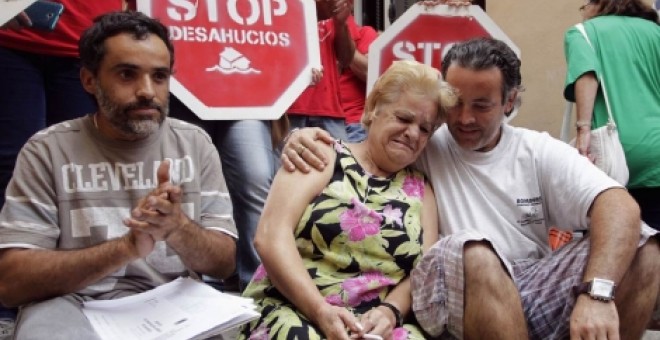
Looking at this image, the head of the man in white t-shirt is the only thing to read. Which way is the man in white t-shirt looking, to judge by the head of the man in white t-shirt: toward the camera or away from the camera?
toward the camera

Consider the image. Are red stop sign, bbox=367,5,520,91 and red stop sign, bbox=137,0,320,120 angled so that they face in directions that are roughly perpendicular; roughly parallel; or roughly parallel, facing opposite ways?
roughly parallel

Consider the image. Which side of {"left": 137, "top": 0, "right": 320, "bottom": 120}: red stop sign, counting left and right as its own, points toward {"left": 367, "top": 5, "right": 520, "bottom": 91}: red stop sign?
left

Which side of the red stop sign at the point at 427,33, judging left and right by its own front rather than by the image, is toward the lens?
front

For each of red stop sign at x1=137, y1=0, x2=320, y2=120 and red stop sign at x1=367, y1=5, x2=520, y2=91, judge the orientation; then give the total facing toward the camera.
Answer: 2

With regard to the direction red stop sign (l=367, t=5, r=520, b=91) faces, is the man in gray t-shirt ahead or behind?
ahead
